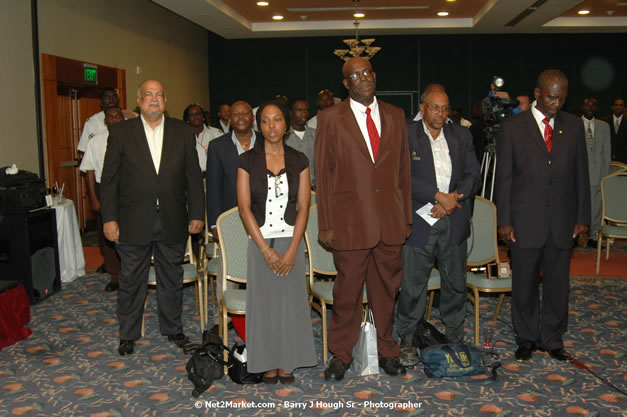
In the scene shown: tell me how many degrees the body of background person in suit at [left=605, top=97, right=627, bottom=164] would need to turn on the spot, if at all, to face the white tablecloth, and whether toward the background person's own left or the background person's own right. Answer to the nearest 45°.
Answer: approximately 45° to the background person's own right

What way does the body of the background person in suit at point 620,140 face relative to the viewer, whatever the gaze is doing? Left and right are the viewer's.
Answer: facing the viewer

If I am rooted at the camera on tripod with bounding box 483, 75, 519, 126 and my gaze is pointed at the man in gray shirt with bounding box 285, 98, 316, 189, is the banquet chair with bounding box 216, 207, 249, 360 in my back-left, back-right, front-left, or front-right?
front-left

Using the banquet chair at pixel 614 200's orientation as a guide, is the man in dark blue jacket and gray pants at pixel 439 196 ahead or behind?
ahead

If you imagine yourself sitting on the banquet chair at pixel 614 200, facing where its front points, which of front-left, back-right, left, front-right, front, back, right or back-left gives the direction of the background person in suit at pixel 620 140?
back

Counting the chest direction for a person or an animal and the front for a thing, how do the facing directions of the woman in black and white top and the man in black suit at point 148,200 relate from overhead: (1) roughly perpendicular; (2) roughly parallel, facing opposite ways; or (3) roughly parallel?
roughly parallel

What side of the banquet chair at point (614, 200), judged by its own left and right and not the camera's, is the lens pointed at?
front

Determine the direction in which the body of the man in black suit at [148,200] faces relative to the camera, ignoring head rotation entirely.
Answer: toward the camera

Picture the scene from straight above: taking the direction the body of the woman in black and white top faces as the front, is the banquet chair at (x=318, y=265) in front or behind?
behind

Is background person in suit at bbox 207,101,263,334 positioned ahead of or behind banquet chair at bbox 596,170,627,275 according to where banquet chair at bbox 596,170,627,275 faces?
ahead

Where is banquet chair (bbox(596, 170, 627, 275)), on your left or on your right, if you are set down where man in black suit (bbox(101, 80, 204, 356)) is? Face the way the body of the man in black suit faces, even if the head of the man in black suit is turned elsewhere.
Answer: on your left

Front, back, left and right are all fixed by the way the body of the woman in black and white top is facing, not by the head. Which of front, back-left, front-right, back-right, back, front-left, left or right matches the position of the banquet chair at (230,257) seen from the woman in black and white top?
back-right

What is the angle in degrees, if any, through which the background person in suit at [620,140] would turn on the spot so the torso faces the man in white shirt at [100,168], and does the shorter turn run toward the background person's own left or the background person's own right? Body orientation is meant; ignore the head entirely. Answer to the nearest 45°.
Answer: approximately 45° to the background person's own right

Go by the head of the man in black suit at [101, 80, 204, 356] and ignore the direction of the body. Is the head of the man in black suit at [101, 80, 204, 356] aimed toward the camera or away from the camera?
toward the camera

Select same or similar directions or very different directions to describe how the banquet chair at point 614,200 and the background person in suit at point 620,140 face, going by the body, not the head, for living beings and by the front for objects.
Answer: same or similar directions

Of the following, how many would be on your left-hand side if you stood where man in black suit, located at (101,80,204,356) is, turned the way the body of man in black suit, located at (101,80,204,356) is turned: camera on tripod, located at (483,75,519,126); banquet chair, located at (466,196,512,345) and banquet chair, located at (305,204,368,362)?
3

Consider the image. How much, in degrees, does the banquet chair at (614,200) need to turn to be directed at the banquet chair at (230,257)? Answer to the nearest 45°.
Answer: approximately 45° to its right

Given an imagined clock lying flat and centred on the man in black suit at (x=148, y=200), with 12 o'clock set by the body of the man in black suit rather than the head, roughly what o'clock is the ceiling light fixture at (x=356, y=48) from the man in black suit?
The ceiling light fixture is roughly at 7 o'clock from the man in black suit.

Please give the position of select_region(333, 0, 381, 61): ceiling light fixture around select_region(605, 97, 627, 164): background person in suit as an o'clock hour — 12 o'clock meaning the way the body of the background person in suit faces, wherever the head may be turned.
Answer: The ceiling light fixture is roughly at 3 o'clock from the background person in suit.

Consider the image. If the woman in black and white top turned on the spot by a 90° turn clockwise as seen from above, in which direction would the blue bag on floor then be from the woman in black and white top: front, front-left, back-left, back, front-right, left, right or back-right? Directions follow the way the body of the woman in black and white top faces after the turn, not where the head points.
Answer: back

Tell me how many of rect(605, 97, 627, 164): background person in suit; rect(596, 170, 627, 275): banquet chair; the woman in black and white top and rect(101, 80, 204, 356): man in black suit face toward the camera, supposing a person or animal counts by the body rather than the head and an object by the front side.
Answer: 4
